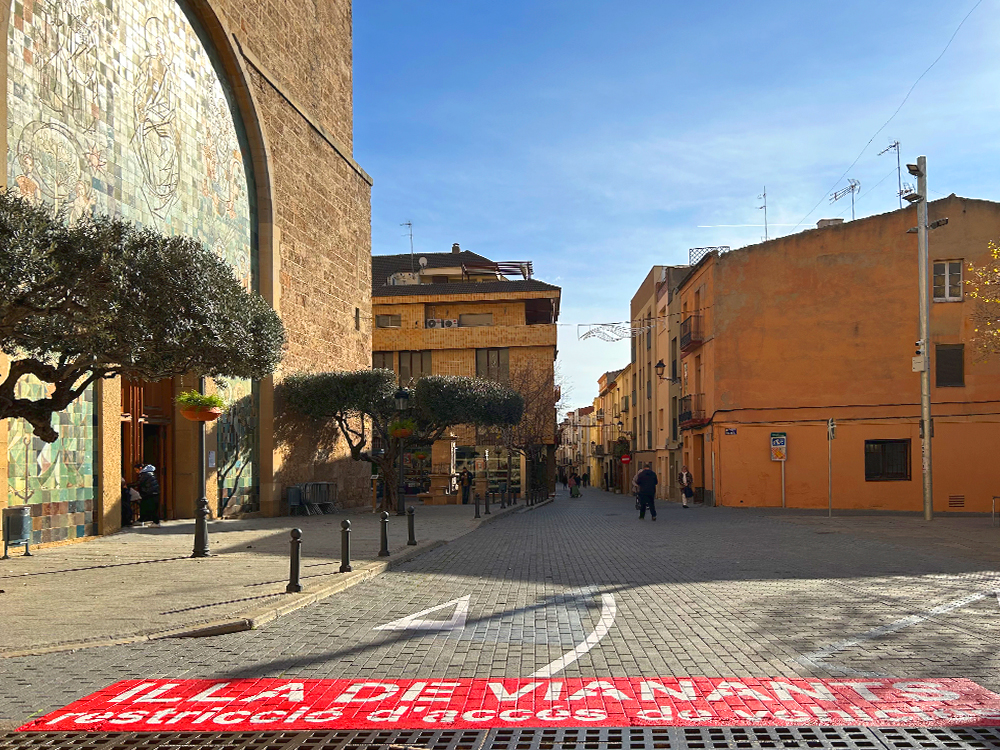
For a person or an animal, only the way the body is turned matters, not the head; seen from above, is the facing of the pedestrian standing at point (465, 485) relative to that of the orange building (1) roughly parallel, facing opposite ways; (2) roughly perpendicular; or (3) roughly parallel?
roughly perpendicular

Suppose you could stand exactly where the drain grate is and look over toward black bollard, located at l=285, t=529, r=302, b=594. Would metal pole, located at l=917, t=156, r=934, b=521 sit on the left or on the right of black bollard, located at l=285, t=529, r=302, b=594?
right

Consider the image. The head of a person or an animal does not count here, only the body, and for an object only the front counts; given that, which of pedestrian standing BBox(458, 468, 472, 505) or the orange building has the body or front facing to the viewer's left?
the orange building

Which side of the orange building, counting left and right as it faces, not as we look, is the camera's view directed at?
left

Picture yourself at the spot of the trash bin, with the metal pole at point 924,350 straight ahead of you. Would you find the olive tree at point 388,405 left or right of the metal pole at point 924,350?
left
